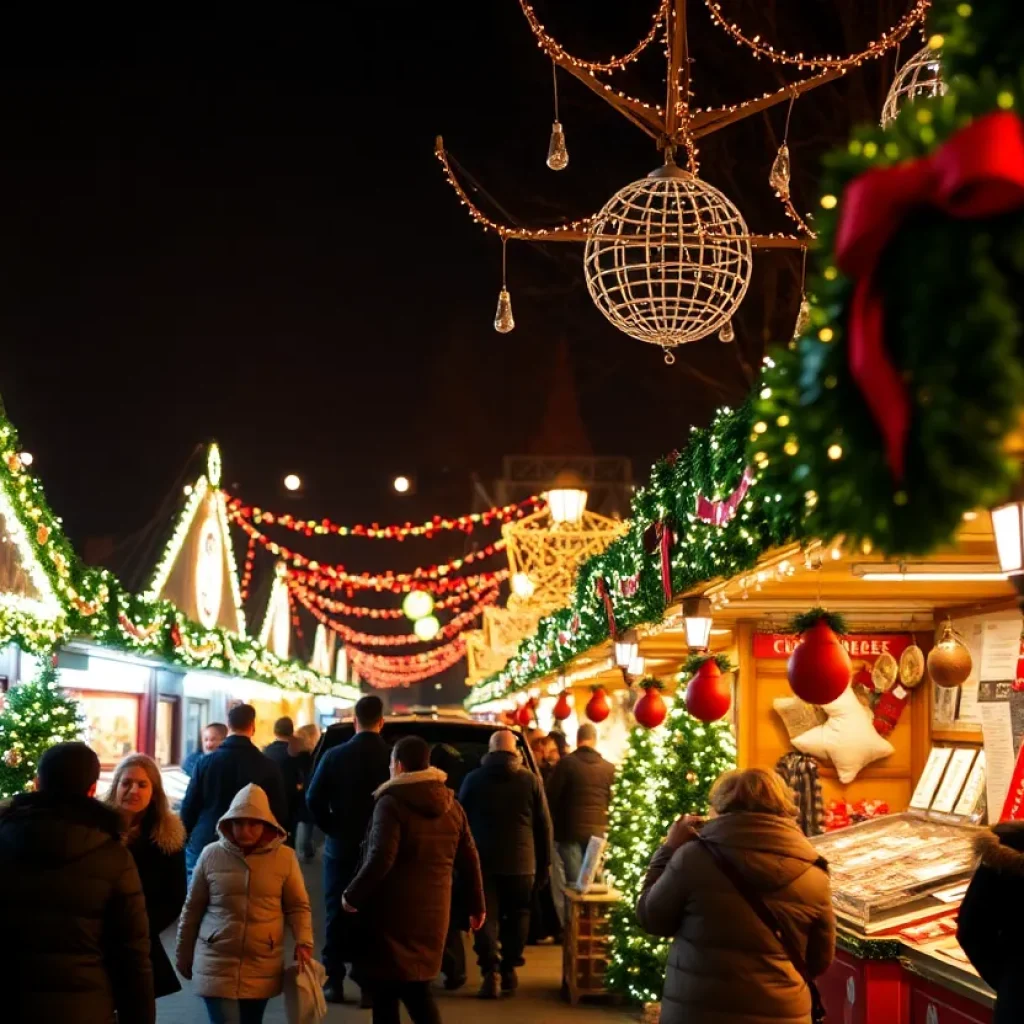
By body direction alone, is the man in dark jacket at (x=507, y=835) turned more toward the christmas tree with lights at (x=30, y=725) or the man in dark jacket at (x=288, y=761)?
the man in dark jacket

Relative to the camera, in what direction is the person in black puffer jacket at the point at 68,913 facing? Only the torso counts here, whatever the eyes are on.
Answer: away from the camera

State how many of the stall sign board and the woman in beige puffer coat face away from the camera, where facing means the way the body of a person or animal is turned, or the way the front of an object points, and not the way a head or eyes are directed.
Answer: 0

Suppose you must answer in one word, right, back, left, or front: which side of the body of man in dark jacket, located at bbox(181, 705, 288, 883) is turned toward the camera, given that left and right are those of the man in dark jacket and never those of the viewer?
back

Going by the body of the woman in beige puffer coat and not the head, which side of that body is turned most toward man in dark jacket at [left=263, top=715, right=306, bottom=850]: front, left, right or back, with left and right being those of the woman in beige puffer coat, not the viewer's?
back

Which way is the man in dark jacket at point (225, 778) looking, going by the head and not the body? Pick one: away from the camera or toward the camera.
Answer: away from the camera

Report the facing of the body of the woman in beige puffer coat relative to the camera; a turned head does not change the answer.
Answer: toward the camera

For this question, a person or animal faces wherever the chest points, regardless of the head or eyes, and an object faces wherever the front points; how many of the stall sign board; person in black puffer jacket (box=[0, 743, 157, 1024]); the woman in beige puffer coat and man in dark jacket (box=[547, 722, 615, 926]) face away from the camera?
2

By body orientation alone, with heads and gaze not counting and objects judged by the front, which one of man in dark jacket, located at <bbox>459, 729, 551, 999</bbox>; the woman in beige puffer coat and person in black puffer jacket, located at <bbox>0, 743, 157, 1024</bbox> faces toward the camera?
the woman in beige puffer coat

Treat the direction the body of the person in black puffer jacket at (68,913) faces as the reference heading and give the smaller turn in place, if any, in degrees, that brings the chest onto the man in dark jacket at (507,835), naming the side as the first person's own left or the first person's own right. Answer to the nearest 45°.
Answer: approximately 45° to the first person's own right

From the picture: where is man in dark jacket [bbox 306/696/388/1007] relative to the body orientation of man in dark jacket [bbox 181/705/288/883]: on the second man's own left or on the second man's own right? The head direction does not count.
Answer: on the second man's own right

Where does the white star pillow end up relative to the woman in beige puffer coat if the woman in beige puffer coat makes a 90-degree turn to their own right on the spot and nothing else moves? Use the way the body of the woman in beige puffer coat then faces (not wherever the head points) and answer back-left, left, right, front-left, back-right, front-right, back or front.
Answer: back-right

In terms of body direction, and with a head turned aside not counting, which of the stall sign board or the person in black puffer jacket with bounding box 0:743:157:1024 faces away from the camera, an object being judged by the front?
the person in black puffer jacket

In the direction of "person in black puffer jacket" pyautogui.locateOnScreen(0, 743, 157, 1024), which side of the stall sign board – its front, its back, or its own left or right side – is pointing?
front
